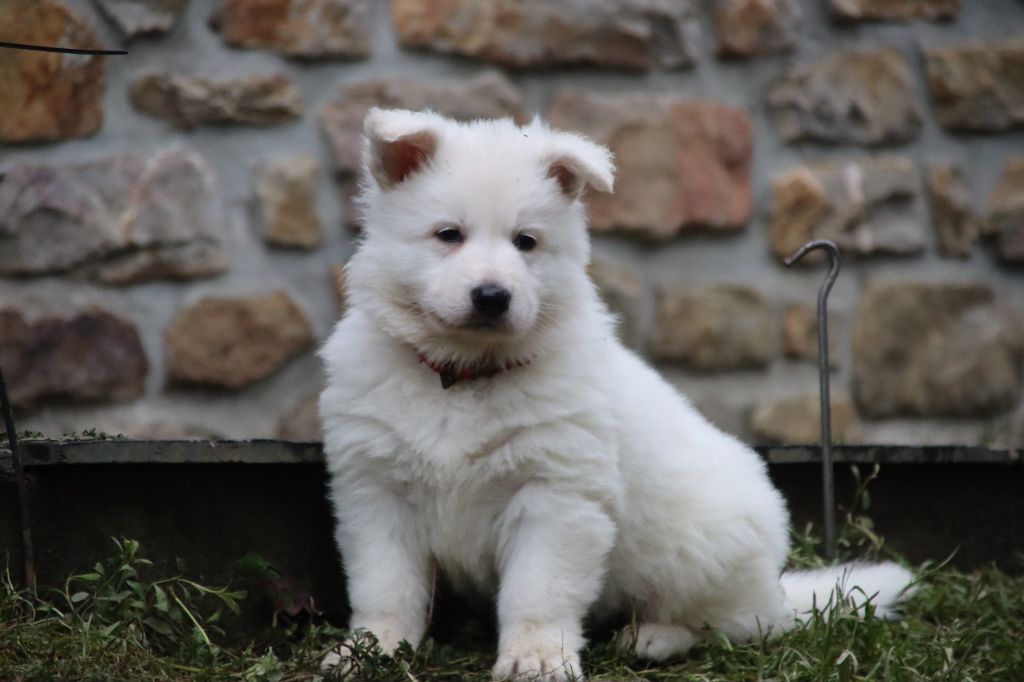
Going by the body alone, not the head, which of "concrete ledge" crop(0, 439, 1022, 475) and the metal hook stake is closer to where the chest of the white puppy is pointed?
the concrete ledge

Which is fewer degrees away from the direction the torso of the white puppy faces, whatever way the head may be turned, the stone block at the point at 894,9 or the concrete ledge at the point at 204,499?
the concrete ledge

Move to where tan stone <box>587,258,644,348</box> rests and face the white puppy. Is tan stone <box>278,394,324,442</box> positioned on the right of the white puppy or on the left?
right

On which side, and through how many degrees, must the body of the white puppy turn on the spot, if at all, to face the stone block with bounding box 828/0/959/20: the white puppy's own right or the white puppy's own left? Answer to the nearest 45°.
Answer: approximately 180°

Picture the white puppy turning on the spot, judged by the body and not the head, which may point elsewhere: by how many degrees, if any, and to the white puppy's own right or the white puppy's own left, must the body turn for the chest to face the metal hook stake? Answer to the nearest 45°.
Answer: approximately 180°

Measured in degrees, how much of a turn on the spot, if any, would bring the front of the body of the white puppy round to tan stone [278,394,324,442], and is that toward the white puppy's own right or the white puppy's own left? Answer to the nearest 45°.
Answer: approximately 90° to the white puppy's own right

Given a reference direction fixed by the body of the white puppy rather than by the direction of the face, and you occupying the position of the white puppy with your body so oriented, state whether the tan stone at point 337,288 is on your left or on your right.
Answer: on your right

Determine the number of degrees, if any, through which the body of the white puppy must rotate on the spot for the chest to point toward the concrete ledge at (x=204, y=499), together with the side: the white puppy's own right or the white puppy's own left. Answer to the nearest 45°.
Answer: approximately 45° to the white puppy's own right

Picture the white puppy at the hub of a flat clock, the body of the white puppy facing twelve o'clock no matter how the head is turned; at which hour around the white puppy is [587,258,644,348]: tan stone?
The tan stone is roughly at 5 o'clock from the white puppy.

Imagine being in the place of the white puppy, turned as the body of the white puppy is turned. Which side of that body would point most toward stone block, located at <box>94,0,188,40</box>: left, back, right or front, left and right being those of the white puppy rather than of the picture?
right

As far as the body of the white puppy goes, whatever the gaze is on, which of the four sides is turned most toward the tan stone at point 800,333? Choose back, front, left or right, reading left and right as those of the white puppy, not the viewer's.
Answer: back

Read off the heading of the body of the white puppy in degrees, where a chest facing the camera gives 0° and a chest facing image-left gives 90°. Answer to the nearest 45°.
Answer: approximately 45°
